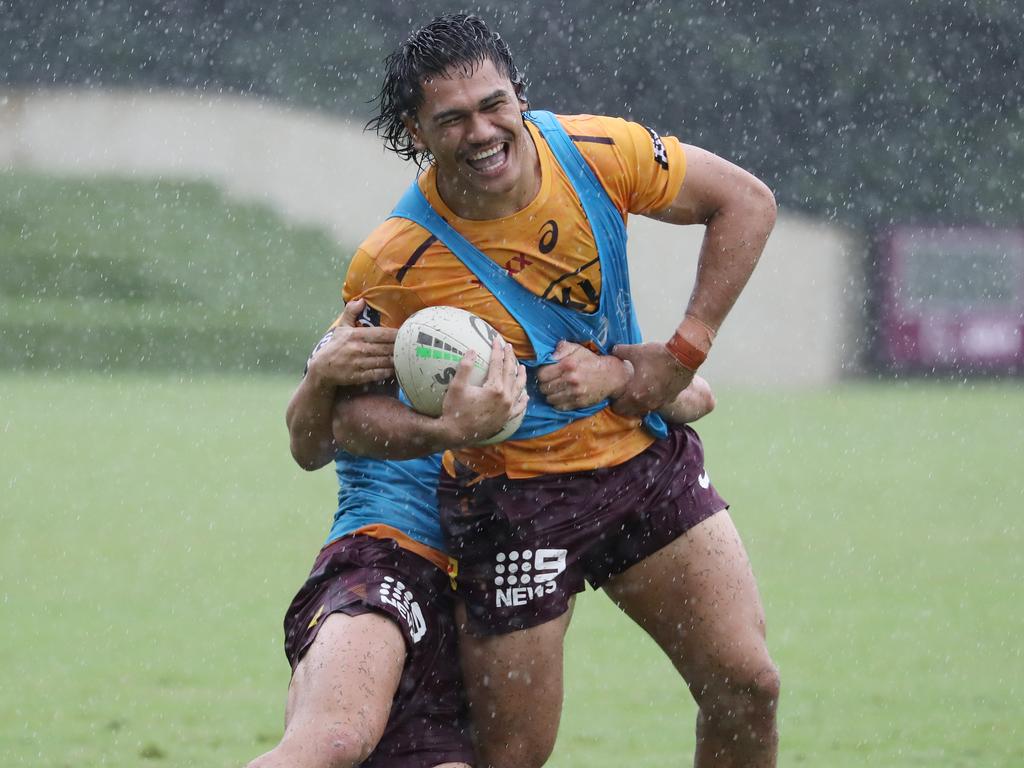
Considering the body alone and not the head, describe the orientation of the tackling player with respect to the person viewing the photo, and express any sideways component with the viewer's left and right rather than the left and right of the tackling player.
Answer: facing the viewer and to the right of the viewer

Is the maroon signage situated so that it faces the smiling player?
yes

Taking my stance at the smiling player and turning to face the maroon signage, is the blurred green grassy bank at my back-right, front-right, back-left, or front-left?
front-left

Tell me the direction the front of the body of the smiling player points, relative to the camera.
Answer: toward the camera

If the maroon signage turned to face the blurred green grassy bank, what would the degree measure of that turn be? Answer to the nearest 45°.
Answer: approximately 90° to its right

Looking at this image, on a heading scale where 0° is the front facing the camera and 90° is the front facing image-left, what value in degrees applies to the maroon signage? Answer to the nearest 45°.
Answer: approximately 0°

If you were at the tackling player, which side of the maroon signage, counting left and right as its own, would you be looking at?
front

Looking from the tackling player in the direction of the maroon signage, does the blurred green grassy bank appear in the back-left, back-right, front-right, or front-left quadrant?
front-left

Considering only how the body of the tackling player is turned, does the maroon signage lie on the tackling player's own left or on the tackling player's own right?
on the tackling player's own left

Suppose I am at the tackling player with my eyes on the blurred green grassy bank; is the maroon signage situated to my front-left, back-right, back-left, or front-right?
front-right

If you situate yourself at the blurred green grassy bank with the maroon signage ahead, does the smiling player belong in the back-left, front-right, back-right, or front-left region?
front-right

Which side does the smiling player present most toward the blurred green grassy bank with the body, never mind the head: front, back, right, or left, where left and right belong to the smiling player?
back

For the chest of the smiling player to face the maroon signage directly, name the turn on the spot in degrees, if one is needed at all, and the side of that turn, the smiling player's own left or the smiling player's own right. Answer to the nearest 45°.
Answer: approximately 180°

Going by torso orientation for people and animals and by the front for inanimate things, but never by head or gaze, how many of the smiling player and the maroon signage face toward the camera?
2
